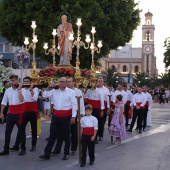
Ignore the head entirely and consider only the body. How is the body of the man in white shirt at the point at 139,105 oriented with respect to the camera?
toward the camera

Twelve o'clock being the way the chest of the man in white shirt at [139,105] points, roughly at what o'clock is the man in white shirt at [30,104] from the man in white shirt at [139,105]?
the man in white shirt at [30,104] is roughly at 1 o'clock from the man in white shirt at [139,105].

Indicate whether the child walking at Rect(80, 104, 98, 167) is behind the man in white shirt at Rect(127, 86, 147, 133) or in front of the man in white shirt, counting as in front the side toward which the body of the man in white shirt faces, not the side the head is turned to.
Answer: in front

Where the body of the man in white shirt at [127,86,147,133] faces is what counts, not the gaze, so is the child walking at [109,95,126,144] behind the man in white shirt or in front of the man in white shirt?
in front

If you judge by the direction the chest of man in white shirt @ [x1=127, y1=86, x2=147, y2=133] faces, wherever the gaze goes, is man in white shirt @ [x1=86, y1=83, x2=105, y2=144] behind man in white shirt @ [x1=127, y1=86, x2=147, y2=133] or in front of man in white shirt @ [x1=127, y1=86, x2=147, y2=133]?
in front
